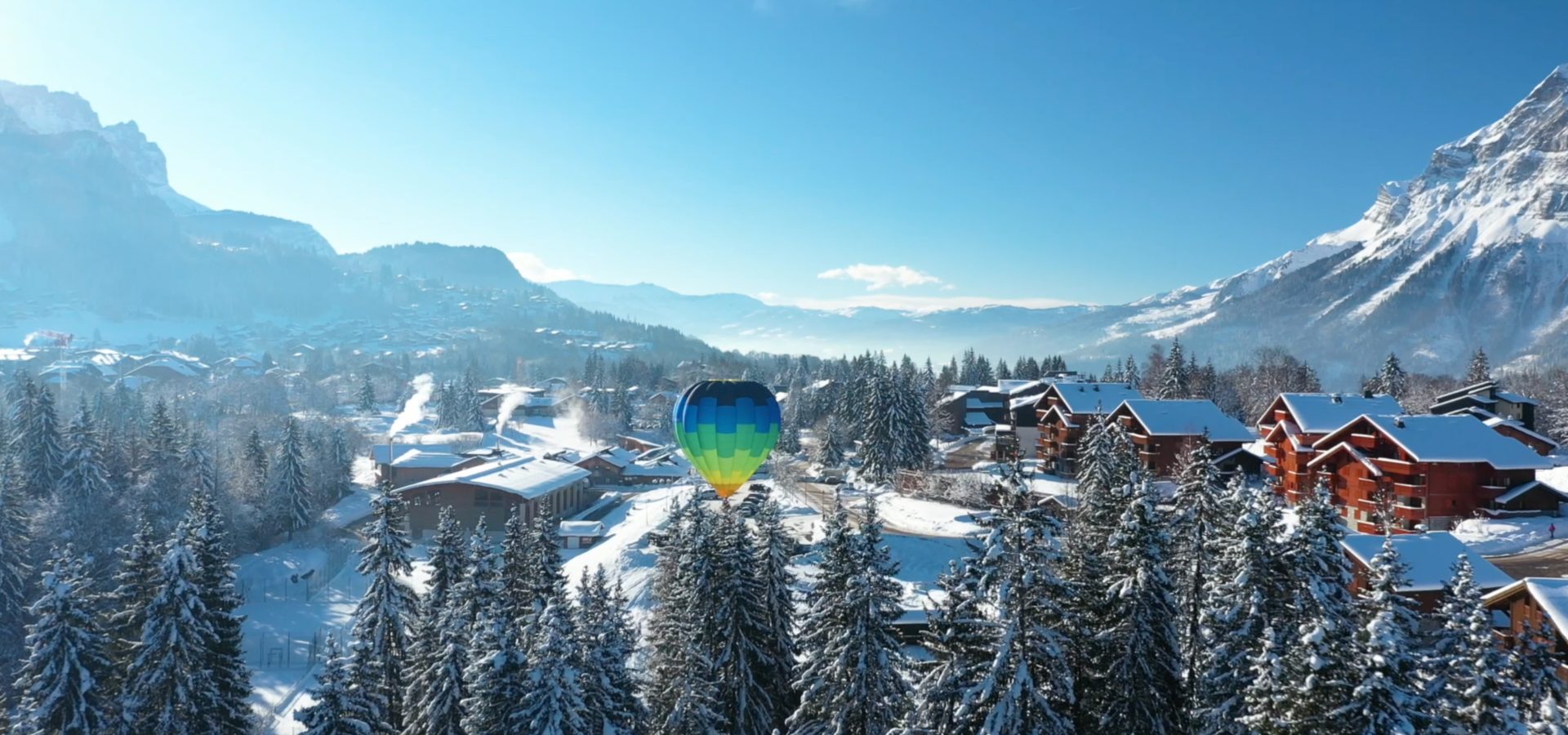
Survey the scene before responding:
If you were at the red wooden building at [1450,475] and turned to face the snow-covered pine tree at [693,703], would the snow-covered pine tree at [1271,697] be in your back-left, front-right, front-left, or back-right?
front-left

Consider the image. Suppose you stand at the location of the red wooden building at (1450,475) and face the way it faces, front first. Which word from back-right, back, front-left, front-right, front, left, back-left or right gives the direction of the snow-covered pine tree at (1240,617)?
front-left

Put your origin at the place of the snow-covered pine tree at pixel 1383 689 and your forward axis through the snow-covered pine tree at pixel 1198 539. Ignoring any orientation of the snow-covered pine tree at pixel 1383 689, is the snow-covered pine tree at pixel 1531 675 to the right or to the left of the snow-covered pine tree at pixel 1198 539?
right

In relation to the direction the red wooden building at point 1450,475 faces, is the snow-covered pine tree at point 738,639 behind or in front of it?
in front

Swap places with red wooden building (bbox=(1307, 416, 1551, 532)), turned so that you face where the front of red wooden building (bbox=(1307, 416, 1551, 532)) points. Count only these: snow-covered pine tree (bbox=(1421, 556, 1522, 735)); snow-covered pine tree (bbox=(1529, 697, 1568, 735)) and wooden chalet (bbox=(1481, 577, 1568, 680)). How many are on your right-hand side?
0

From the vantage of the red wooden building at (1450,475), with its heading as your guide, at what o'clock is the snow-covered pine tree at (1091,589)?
The snow-covered pine tree is roughly at 11 o'clock from the red wooden building.

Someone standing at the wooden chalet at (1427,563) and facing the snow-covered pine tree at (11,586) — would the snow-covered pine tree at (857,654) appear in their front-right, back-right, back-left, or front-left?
front-left

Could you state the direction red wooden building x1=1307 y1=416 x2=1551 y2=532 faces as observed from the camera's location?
facing the viewer and to the left of the viewer

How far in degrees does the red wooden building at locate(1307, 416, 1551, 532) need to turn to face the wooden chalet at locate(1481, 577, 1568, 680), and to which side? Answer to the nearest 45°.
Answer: approximately 45° to its left

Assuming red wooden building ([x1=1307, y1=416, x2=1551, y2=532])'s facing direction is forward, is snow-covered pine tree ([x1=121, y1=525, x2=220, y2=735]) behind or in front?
in front

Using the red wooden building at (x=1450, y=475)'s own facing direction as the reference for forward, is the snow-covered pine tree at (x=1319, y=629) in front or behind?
in front

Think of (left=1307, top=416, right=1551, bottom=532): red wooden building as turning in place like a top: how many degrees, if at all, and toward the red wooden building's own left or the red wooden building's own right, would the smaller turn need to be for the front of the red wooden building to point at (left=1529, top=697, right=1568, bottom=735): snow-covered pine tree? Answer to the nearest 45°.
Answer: approximately 45° to the red wooden building's own left
